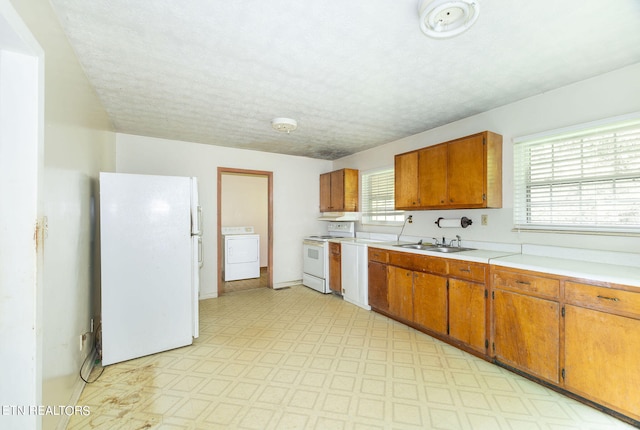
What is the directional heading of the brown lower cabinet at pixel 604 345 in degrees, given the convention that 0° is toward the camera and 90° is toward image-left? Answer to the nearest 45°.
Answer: approximately 45°

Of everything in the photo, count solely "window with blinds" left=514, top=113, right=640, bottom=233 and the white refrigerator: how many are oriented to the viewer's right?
1

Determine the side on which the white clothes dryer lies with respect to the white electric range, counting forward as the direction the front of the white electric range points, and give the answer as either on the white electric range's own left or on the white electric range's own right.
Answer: on the white electric range's own right

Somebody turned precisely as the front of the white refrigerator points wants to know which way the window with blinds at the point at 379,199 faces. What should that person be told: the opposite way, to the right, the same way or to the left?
the opposite way

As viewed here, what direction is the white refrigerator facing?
to the viewer's right

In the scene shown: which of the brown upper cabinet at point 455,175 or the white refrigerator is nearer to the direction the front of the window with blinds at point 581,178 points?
the white refrigerator

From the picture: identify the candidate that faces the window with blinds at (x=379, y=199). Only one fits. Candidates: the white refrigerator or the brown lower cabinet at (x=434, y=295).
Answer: the white refrigerator

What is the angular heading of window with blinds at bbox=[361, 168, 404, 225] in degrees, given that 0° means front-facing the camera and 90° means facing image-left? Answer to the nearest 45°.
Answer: approximately 45°

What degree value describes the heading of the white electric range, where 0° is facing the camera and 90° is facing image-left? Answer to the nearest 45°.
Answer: approximately 45°

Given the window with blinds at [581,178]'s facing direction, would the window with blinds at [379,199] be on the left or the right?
on its right
